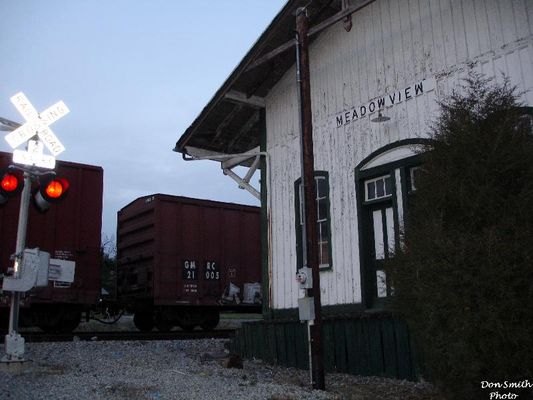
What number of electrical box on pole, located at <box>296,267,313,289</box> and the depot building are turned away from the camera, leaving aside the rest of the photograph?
0

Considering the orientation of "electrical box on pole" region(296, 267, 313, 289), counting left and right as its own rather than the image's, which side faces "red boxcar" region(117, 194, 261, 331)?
right

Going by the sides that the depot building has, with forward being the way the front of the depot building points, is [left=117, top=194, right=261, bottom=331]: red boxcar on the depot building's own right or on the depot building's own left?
on the depot building's own right

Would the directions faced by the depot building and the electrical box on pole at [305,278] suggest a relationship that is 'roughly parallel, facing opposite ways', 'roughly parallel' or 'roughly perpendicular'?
roughly parallel

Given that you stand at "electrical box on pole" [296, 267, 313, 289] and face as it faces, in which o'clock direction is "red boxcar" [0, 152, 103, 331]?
The red boxcar is roughly at 3 o'clock from the electrical box on pole.

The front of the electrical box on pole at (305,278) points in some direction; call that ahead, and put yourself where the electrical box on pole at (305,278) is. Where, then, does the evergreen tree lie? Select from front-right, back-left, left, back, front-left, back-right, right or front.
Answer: left

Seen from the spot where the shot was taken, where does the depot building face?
facing the viewer and to the left of the viewer

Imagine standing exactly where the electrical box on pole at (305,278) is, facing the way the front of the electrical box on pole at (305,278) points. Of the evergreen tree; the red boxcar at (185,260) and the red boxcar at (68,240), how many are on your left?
1

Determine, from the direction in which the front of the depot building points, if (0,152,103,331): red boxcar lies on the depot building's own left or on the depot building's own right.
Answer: on the depot building's own right
